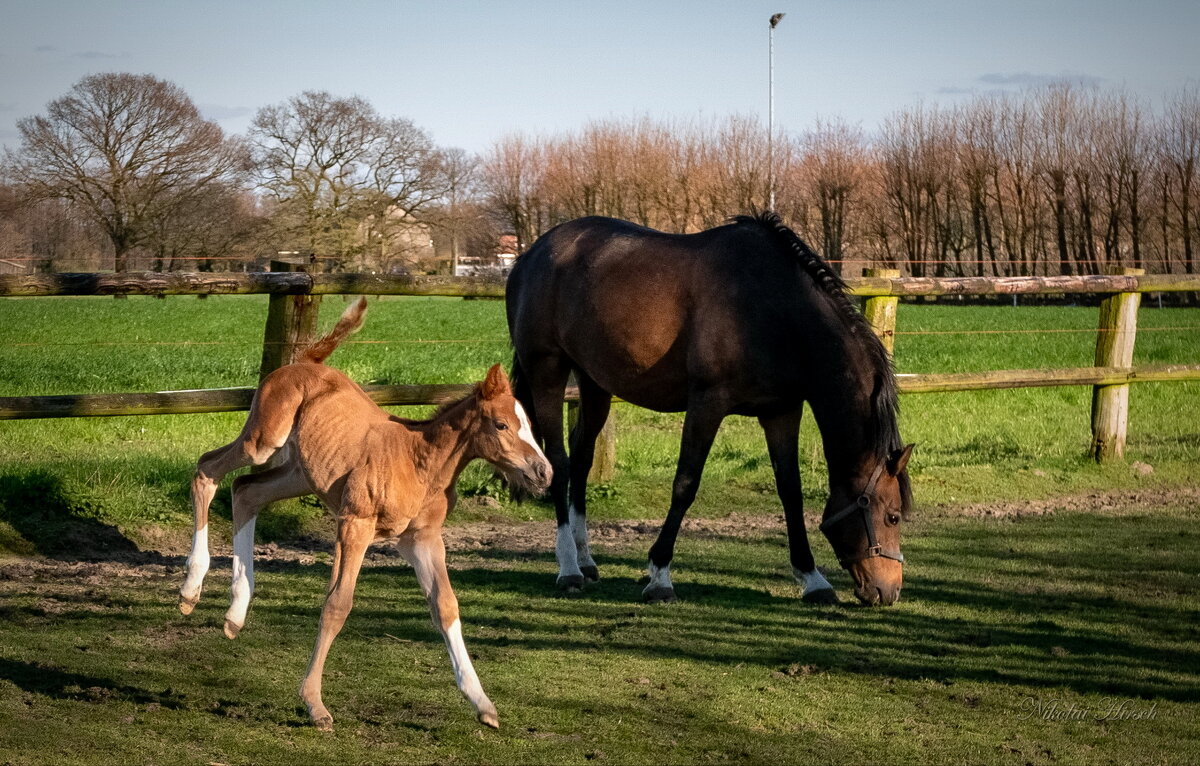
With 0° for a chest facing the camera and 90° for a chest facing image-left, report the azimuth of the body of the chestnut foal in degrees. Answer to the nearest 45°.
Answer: approximately 315°

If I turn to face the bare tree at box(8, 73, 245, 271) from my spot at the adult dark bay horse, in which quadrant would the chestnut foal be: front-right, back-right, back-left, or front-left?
back-left

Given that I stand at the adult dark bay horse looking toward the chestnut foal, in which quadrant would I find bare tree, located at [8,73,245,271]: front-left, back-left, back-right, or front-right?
back-right

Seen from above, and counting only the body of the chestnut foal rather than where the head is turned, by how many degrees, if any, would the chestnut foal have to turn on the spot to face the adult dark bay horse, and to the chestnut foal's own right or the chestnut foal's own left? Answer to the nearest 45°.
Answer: approximately 90° to the chestnut foal's own left

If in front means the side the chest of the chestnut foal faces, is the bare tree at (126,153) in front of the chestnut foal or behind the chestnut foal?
behind
